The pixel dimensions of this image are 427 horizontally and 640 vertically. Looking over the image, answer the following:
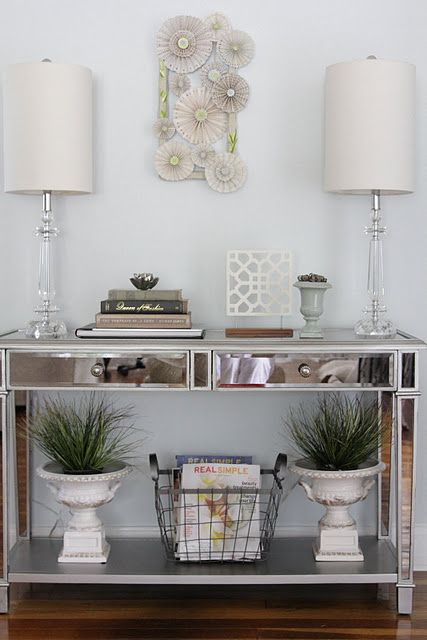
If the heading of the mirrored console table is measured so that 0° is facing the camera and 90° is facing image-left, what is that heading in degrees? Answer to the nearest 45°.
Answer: approximately 0°

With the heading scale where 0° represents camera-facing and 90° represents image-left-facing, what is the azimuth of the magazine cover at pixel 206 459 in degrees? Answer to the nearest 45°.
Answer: approximately 0°

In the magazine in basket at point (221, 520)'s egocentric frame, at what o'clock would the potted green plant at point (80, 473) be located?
The potted green plant is roughly at 3 o'clock from the magazine in basket.

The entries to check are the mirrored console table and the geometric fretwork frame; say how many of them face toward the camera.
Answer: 2
